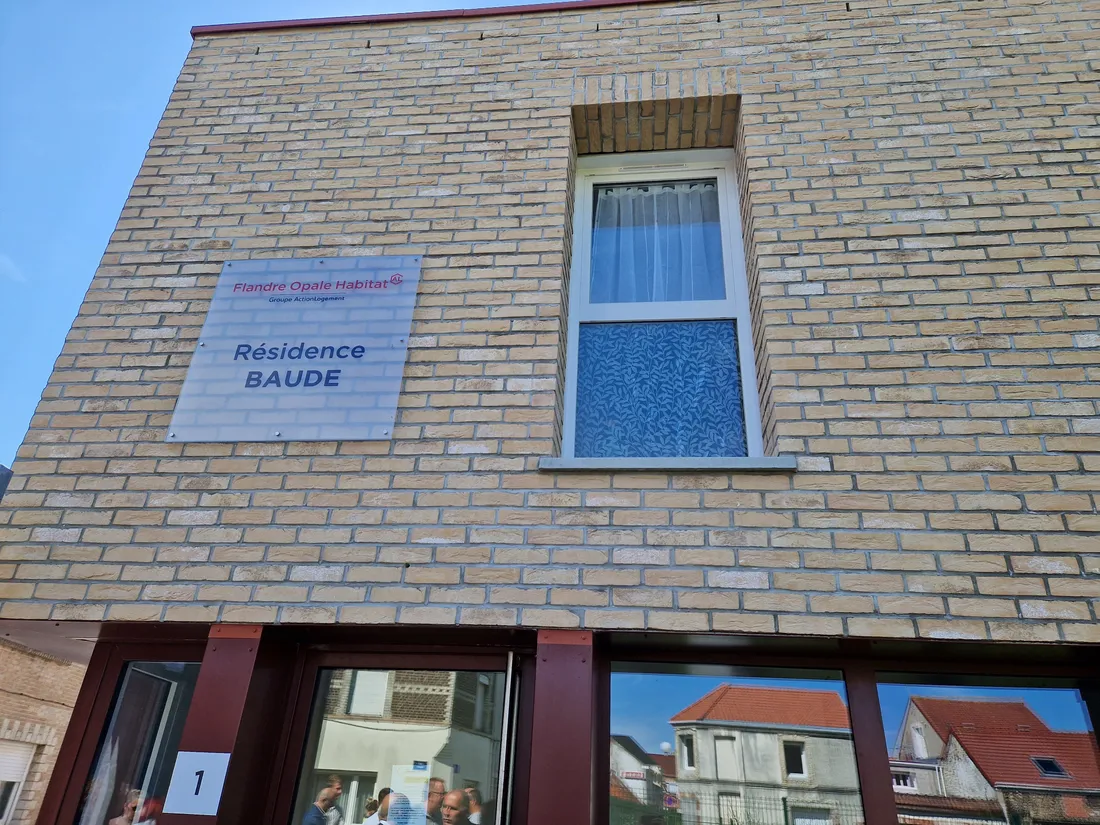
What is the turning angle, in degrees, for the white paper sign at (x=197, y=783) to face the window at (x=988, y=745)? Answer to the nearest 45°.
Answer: approximately 90° to its left

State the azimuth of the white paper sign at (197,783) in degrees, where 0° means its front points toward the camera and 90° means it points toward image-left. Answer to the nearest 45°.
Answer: approximately 0°
